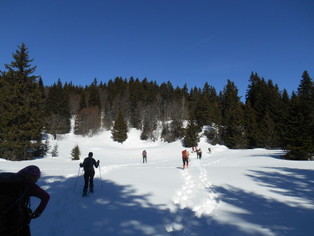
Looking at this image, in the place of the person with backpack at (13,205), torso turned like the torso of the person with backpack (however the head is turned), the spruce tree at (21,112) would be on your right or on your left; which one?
on your left

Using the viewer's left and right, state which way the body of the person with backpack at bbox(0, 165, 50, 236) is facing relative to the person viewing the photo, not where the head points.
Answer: facing away from the viewer and to the right of the viewer

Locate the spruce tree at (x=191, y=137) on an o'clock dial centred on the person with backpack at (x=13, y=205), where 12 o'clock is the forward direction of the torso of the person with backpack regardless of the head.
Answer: The spruce tree is roughly at 12 o'clock from the person with backpack.
